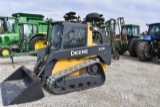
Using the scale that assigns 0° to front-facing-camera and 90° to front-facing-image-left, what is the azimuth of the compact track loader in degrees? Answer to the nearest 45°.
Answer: approximately 45°

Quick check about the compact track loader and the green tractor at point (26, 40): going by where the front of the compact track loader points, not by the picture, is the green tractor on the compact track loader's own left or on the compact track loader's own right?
on the compact track loader's own right

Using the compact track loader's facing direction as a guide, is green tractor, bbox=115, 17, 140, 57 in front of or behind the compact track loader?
behind

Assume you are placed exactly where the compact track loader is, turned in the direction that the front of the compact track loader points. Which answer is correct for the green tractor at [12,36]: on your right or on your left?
on your right

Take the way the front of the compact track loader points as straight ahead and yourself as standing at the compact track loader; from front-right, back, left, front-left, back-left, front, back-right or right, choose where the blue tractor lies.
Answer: back
